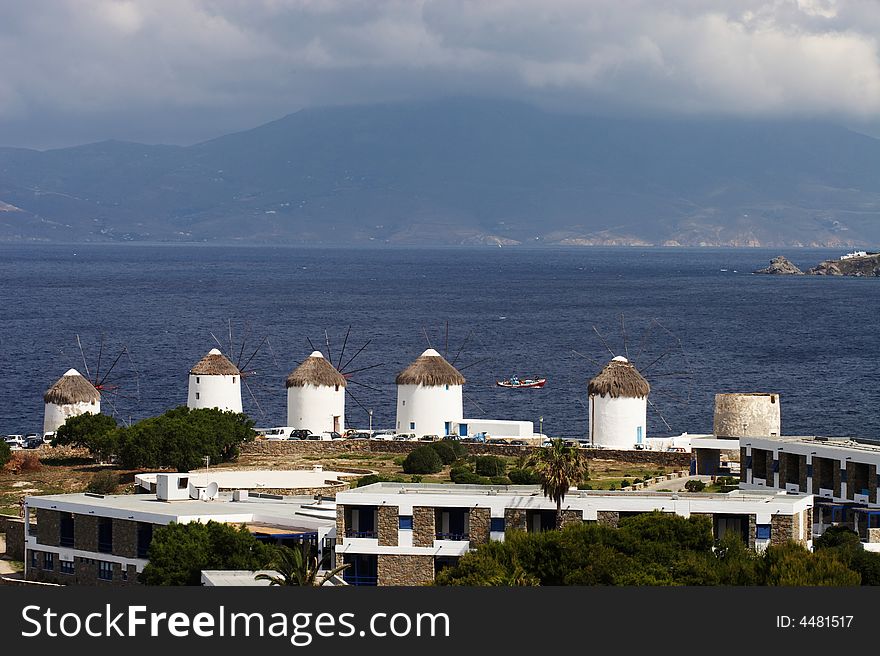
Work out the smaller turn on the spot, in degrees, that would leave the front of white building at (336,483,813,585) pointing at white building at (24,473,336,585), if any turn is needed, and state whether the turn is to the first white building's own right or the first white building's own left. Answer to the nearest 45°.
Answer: approximately 90° to the first white building's own right

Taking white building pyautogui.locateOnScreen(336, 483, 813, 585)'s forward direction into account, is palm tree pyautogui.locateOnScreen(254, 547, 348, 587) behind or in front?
in front

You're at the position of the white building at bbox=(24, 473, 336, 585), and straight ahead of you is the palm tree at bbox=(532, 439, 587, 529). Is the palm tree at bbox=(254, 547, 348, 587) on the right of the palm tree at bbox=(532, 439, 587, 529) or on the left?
right

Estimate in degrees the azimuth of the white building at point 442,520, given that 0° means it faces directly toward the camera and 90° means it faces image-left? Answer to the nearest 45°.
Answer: approximately 0°
